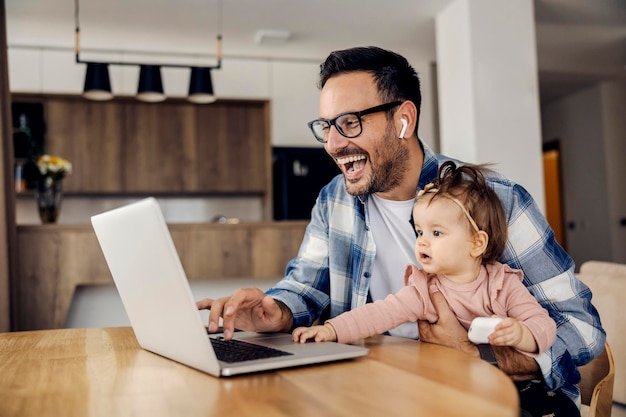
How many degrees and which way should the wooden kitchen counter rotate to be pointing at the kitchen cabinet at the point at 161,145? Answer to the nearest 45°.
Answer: approximately 180°

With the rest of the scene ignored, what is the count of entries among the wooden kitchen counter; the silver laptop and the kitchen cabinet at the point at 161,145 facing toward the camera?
2

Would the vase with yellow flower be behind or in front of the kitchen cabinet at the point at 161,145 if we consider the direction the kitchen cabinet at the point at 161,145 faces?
in front

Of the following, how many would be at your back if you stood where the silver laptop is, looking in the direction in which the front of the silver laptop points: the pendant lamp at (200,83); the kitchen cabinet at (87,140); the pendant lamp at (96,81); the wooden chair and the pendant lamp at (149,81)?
0

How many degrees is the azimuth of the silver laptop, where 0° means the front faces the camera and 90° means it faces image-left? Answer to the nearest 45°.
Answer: approximately 225°

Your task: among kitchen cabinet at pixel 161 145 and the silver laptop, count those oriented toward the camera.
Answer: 1

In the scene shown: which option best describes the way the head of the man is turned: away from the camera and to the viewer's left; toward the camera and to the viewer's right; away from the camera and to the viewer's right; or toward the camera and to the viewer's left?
toward the camera and to the viewer's left

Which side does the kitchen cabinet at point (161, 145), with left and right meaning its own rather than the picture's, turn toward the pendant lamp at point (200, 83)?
front

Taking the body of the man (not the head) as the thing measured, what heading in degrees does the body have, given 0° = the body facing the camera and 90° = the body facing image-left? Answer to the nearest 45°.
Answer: approximately 45°

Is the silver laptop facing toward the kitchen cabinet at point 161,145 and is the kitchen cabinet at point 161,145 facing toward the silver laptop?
no

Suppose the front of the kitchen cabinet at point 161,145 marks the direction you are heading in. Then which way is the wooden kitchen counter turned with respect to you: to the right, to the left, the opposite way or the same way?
the same way

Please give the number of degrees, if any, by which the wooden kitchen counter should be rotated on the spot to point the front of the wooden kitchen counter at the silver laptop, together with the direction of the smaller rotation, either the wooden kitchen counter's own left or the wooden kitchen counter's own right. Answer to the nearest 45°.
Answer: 0° — it already faces it

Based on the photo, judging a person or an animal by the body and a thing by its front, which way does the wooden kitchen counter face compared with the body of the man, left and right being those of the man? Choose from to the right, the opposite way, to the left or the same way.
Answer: to the left

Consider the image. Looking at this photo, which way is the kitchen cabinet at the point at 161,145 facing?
toward the camera

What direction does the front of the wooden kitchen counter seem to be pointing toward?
toward the camera

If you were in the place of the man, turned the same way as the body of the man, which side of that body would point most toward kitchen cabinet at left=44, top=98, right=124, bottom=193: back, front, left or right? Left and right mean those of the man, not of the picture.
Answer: right

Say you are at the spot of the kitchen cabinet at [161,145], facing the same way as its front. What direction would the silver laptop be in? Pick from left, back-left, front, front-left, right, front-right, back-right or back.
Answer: front

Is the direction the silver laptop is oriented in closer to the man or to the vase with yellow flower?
the man

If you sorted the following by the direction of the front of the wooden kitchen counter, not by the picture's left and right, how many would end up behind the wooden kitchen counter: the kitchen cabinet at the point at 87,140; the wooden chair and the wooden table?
1

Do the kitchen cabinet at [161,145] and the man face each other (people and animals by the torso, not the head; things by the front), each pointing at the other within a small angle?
no

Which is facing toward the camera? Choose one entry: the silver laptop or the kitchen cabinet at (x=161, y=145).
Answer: the kitchen cabinet
